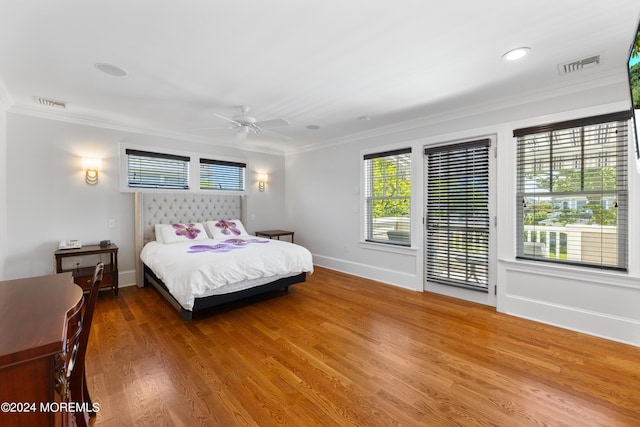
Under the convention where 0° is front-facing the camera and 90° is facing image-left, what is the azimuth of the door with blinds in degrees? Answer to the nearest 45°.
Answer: approximately 45°

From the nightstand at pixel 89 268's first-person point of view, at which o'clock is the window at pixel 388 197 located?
The window is roughly at 10 o'clock from the nightstand.

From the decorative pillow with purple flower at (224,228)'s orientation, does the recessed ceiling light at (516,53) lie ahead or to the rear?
ahead

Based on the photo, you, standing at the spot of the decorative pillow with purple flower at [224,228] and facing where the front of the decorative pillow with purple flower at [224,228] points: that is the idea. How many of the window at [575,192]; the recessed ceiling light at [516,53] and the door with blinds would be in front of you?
3

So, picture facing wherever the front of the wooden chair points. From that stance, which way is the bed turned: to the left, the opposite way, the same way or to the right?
to the left

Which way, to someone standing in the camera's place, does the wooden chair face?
facing to the left of the viewer

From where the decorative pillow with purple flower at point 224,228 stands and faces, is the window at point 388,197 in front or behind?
in front

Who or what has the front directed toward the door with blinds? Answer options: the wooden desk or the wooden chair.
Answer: the wooden desk

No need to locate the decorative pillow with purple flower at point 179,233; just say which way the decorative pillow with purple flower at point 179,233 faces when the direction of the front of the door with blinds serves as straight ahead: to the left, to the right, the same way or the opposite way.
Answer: to the left

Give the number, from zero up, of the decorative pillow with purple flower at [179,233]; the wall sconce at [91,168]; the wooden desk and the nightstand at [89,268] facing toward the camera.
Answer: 3

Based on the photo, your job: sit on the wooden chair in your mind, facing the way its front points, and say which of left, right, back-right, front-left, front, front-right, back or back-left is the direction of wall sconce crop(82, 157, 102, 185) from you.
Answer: right

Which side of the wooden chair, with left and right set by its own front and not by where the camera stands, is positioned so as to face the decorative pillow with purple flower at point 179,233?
right
